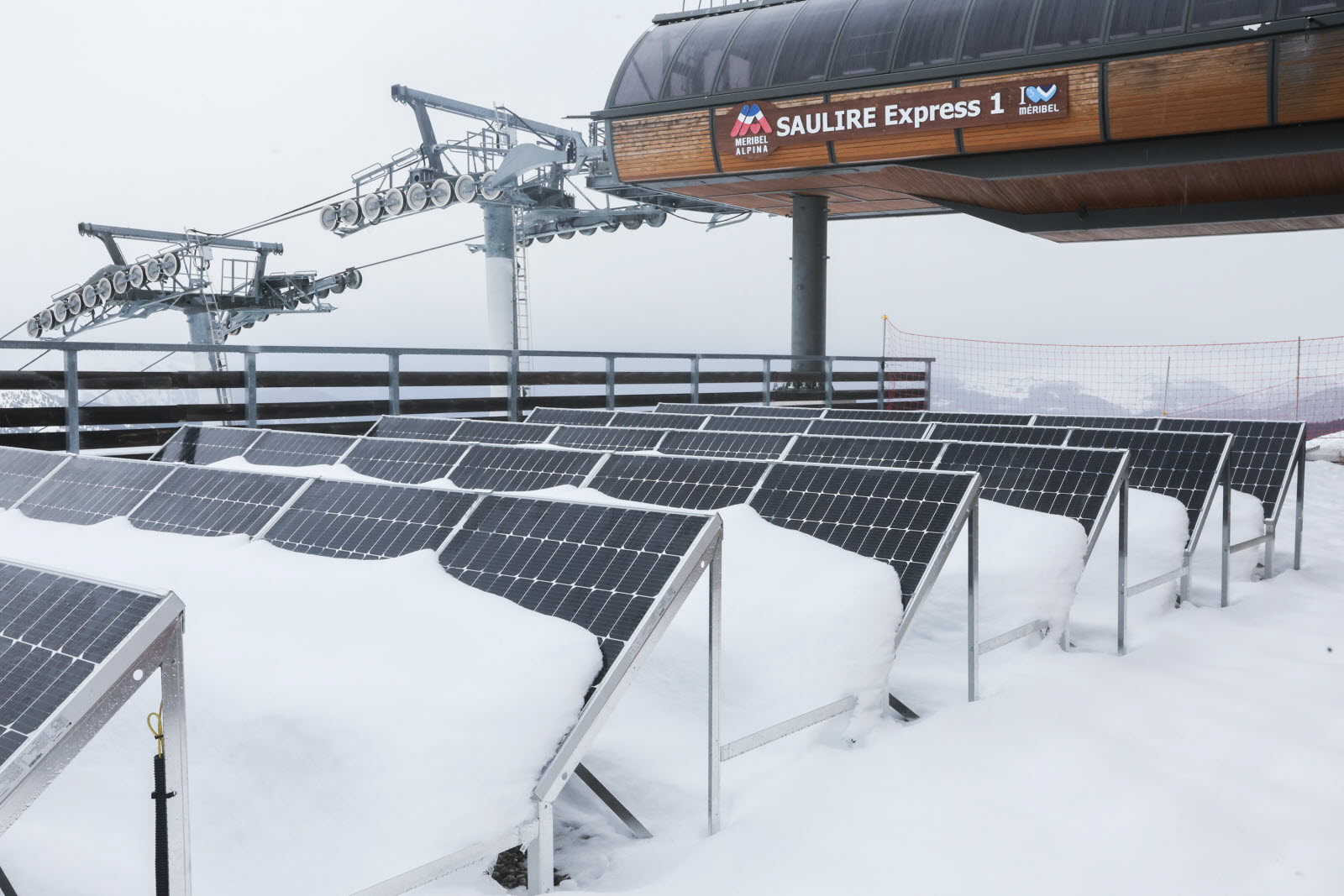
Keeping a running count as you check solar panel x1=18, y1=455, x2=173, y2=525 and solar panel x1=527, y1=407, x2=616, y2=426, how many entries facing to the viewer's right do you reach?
0

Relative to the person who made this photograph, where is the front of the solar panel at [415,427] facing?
facing the viewer and to the left of the viewer

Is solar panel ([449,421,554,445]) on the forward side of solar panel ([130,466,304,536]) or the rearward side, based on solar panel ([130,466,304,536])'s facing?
on the rearward side

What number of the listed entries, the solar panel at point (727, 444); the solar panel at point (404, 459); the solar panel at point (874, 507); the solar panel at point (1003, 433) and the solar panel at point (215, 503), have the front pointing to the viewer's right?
0

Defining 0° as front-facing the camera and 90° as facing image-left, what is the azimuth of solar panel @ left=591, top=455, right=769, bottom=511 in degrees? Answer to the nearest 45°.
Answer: approximately 45°

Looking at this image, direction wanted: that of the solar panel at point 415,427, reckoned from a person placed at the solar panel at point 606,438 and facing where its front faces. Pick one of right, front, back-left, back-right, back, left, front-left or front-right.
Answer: right

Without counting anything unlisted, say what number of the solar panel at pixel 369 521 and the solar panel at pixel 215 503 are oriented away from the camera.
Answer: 0

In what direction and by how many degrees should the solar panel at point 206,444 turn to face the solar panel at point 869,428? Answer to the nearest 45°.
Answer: approximately 135° to its left

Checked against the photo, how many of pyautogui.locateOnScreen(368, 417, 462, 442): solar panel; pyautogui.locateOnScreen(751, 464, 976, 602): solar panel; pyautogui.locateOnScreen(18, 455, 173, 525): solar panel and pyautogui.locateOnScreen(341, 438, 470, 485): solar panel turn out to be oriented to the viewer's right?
0

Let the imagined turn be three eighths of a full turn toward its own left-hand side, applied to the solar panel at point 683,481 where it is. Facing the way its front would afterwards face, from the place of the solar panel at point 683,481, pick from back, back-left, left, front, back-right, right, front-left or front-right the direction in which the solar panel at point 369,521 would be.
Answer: back-right

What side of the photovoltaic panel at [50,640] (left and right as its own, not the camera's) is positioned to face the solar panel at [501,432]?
back

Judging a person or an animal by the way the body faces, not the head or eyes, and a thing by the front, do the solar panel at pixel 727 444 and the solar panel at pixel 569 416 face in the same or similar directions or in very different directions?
same or similar directions

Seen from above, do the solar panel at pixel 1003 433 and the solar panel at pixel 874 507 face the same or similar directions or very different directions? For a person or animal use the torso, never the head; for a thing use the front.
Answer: same or similar directions

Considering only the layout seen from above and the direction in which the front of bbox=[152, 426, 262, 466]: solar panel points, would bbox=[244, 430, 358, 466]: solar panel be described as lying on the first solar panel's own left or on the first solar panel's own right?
on the first solar panel's own left

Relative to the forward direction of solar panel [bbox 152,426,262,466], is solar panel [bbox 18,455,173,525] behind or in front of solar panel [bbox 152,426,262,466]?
in front

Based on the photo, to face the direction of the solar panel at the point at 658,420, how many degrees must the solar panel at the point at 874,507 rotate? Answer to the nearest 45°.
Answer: approximately 135° to its right
